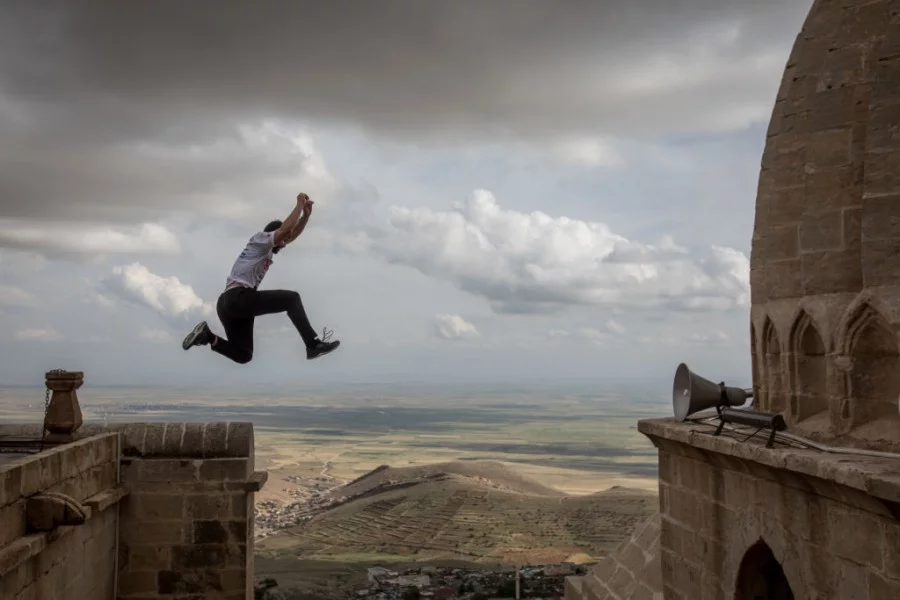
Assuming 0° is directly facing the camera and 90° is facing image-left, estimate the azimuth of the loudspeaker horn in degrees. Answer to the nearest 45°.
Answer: approximately 90°

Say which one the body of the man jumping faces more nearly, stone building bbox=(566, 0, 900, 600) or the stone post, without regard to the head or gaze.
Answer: the stone building

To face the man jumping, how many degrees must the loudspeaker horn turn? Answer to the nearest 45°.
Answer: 0° — it already faces them

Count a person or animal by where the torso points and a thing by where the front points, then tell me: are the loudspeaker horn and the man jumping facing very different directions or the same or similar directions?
very different directions

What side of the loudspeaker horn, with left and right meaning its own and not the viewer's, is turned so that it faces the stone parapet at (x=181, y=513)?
front

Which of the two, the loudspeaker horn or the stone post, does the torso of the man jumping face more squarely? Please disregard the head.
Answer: the loudspeaker horn

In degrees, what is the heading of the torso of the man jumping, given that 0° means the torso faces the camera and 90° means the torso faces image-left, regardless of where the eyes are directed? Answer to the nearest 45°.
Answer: approximately 270°

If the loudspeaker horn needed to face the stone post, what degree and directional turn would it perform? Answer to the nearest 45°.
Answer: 0° — it already faces it

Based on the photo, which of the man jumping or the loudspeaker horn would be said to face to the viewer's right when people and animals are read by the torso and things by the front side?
the man jumping

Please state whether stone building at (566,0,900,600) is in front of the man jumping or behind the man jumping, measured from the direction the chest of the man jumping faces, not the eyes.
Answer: in front

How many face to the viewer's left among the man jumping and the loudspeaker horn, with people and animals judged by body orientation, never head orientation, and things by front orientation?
1
